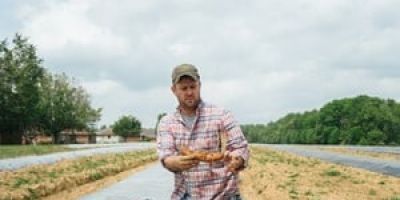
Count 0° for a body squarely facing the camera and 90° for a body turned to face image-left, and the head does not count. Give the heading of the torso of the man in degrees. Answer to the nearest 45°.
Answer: approximately 0°
